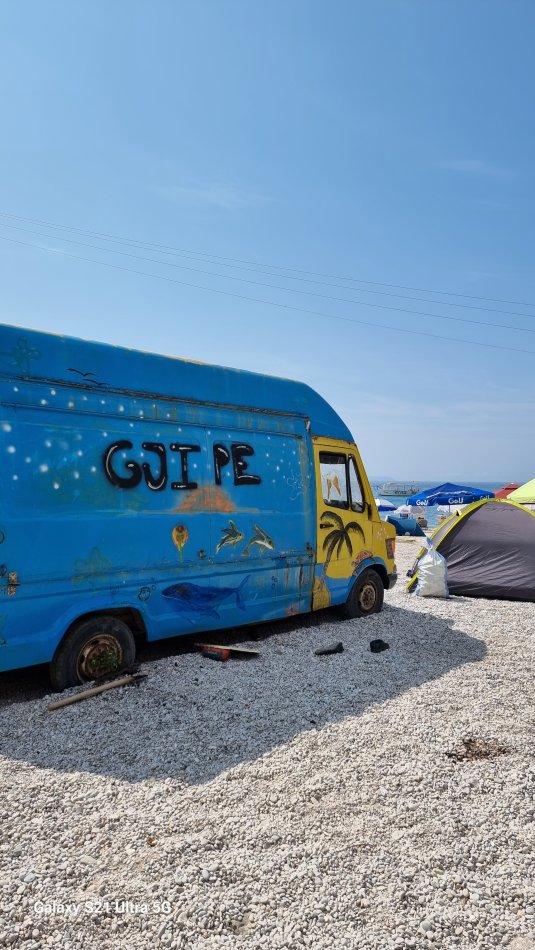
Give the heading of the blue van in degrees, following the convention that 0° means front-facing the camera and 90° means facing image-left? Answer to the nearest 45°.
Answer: approximately 225°

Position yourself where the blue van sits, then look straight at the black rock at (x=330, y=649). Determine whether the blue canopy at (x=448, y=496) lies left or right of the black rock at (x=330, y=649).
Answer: left

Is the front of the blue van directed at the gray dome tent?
yes

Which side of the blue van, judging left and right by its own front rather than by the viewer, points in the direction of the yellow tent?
front

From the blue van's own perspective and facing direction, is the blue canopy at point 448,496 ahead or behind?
ahead
